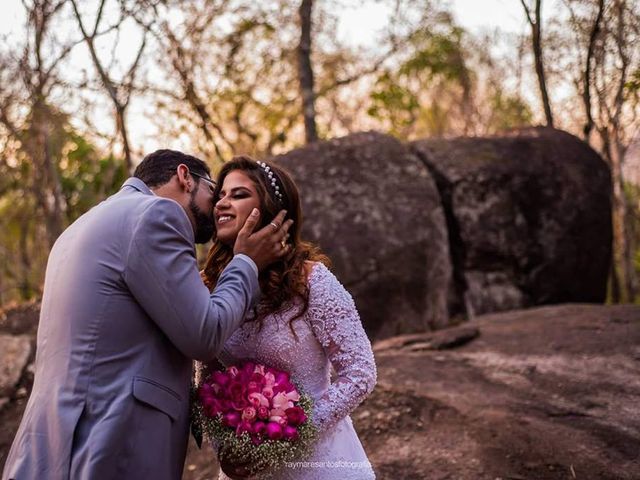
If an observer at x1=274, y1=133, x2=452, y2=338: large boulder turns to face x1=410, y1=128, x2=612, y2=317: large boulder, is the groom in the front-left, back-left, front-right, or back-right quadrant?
back-right

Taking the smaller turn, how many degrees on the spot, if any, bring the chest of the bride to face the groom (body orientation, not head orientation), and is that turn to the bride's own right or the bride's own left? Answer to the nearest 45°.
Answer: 0° — they already face them

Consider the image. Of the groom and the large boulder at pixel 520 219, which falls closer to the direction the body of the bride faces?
the groom

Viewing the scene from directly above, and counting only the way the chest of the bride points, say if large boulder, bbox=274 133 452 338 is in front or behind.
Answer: behind

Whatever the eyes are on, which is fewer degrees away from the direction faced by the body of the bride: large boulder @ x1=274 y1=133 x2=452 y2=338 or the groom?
the groom

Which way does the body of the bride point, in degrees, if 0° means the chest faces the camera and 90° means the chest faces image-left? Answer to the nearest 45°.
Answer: approximately 45°

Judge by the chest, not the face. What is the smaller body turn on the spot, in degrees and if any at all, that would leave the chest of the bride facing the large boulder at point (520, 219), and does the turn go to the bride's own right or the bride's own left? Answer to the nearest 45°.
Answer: approximately 180°

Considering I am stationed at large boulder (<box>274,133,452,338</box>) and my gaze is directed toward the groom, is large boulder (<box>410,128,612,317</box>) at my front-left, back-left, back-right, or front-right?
back-left

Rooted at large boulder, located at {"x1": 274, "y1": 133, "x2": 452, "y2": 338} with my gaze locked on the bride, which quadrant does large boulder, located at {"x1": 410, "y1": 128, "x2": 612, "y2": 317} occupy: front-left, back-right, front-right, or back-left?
back-left
